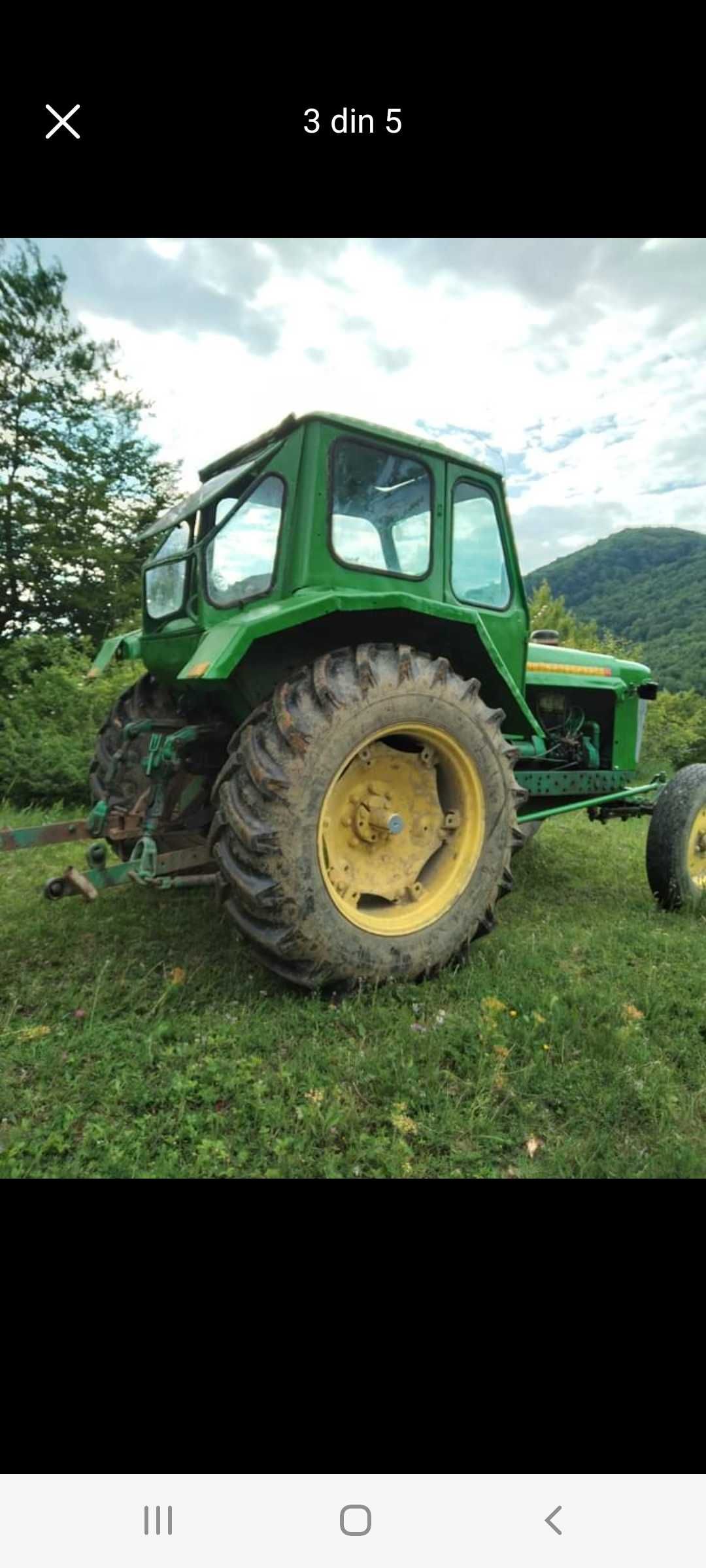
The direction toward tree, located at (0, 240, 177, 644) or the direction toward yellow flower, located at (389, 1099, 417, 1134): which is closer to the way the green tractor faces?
the tree

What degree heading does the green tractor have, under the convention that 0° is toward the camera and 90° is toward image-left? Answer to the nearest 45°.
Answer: approximately 225°

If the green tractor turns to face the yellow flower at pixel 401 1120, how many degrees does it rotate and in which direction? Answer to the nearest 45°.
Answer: approximately 135° to its right

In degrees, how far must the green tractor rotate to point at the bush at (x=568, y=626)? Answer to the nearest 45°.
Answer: approximately 45° to its left

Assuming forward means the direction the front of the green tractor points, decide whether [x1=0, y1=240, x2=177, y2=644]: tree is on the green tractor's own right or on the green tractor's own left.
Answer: on the green tractor's own left

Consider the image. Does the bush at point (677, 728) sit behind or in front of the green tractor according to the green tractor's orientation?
in front
